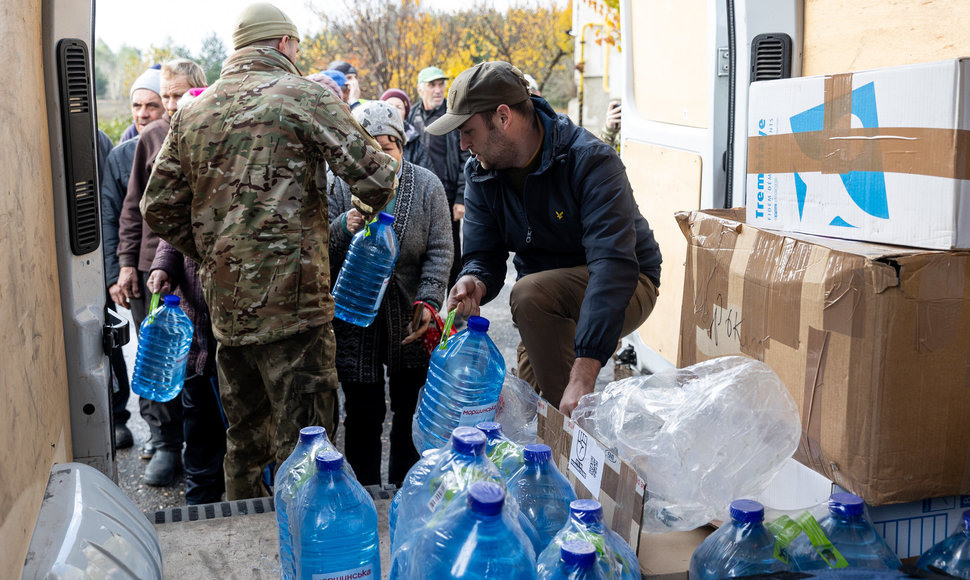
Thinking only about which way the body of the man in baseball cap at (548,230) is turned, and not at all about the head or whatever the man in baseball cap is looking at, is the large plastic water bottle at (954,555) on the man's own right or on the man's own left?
on the man's own left

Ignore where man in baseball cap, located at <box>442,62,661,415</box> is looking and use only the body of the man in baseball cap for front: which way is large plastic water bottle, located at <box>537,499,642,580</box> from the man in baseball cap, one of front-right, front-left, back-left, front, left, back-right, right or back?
front-left

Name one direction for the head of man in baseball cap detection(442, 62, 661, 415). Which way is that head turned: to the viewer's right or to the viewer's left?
to the viewer's left

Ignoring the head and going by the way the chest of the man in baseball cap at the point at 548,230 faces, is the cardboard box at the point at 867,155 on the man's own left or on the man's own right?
on the man's own left

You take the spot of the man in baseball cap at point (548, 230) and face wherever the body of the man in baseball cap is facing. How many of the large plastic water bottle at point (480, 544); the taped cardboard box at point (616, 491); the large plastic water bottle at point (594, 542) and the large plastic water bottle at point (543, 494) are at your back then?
0

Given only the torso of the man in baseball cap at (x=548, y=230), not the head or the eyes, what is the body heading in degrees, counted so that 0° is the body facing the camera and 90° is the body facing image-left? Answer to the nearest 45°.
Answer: approximately 45°

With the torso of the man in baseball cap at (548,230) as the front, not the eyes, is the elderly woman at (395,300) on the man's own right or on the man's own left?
on the man's own right

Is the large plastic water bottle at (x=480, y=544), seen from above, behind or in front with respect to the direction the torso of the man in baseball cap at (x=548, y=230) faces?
in front

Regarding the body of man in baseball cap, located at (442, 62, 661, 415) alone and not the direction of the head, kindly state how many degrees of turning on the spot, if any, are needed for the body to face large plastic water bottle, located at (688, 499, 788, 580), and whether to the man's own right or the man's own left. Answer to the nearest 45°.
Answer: approximately 45° to the man's own left

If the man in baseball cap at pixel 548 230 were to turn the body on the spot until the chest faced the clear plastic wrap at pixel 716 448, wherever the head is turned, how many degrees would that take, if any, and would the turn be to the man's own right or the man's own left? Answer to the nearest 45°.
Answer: approximately 45° to the man's own left

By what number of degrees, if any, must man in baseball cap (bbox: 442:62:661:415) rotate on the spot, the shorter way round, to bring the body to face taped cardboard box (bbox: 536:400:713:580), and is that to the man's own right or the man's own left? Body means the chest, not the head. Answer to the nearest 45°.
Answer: approximately 45° to the man's own left

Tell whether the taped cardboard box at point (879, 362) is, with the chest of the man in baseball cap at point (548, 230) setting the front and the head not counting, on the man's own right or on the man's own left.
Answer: on the man's own left

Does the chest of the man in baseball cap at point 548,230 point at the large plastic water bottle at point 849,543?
no

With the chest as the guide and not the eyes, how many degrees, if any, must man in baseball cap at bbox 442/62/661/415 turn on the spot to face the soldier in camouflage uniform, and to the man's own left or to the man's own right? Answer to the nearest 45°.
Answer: approximately 45° to the man's own right
